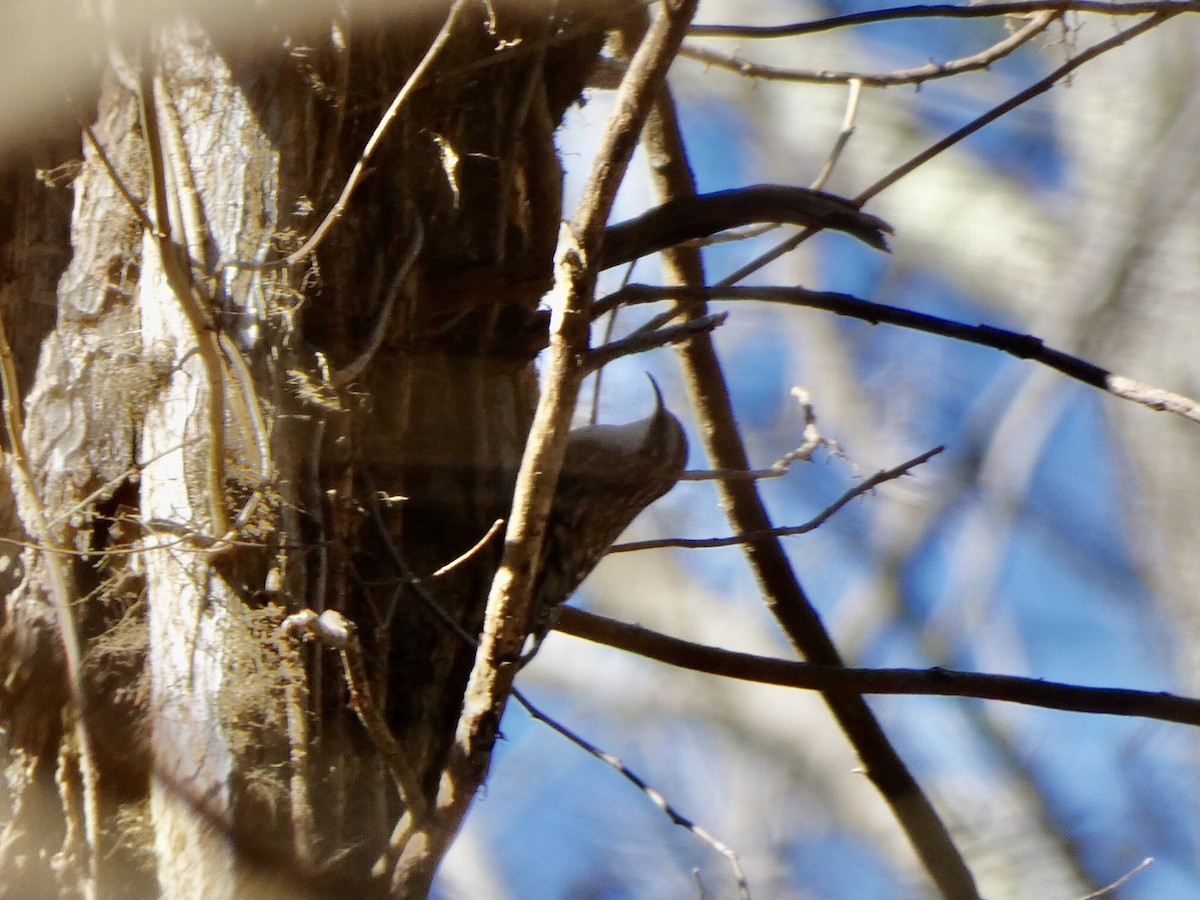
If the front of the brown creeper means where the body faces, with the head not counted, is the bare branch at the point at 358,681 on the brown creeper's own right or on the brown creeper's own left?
on the brown creeper's own left

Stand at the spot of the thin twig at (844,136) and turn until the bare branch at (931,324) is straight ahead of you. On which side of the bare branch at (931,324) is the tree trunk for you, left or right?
right
